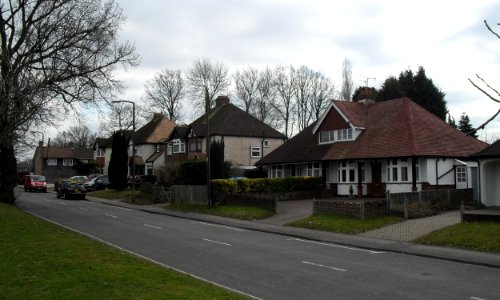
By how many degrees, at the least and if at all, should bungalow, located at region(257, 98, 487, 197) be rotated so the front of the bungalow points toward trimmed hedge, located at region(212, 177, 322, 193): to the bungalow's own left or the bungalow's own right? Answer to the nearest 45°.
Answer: approximately 45° to the bungalow's own right

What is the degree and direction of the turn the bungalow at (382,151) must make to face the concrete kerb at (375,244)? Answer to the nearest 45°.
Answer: approximately 45° to its left

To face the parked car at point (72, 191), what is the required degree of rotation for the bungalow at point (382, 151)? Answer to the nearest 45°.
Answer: approximately 45° to its right

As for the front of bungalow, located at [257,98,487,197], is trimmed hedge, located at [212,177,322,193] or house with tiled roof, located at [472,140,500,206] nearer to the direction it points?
the trimmed hedge

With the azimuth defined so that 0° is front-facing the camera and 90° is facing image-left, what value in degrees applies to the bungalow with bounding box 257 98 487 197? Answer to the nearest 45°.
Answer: approximately 45°

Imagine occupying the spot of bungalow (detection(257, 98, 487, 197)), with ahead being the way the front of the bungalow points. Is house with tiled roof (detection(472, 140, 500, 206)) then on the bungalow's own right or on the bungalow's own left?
on the bungalow's own left
